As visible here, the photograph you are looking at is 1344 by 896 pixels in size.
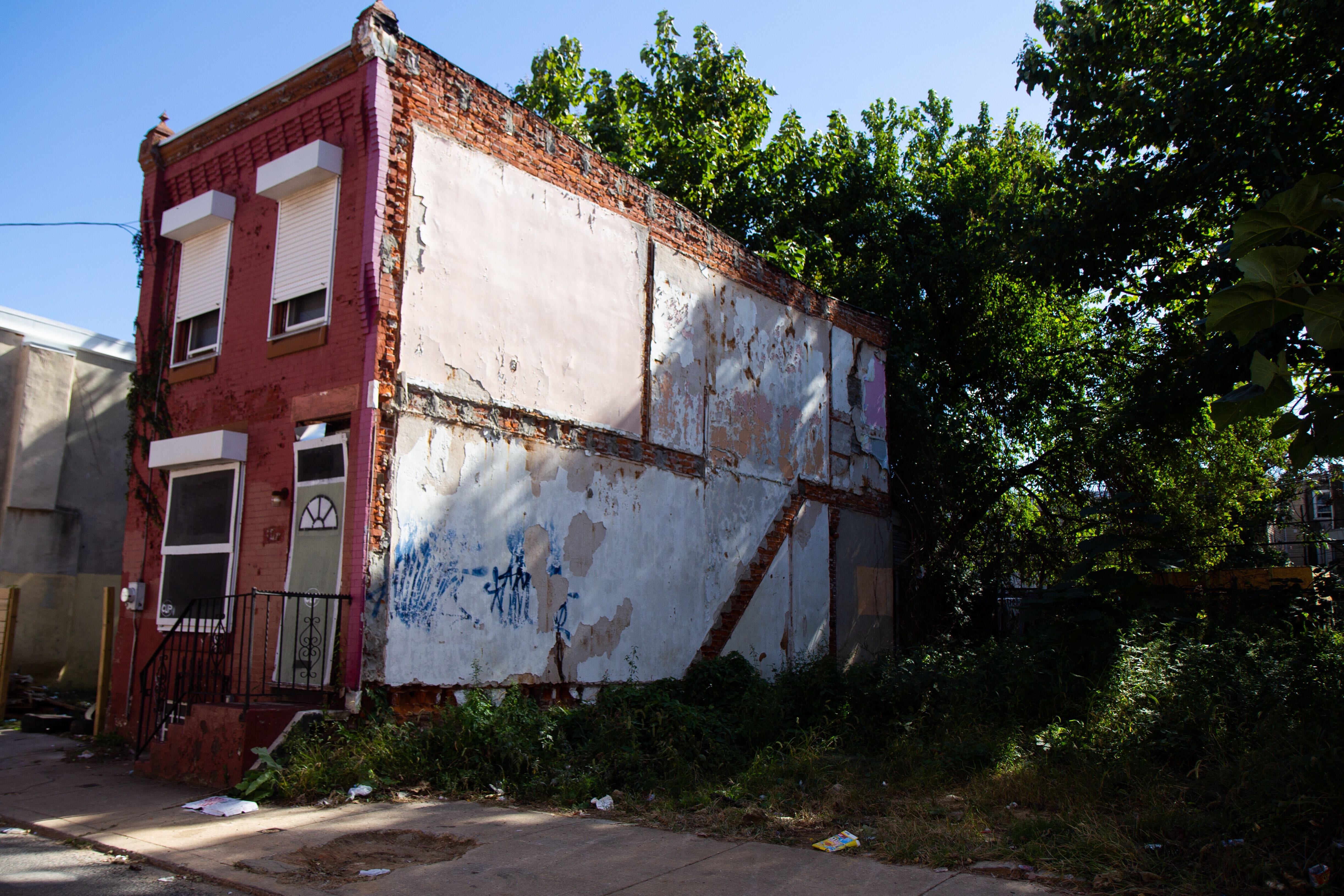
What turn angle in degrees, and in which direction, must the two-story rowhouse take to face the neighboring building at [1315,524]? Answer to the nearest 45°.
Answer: approximately 180°

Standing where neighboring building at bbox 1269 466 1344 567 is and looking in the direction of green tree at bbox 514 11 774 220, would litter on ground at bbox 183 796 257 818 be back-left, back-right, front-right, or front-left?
front-left

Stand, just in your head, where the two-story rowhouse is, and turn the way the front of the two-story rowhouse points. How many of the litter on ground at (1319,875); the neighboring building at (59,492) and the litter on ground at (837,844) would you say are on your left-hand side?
2

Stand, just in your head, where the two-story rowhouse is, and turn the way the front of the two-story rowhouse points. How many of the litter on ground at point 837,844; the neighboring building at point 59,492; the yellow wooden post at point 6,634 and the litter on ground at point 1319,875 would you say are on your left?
2

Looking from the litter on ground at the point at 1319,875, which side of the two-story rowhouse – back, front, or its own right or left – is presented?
left

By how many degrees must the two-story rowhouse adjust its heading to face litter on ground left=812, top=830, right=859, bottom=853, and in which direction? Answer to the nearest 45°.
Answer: approximately 90° to its left

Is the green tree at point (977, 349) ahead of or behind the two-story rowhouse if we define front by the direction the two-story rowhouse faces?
behind

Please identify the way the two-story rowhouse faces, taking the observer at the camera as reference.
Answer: facing the viewer and to the left of the viewer
